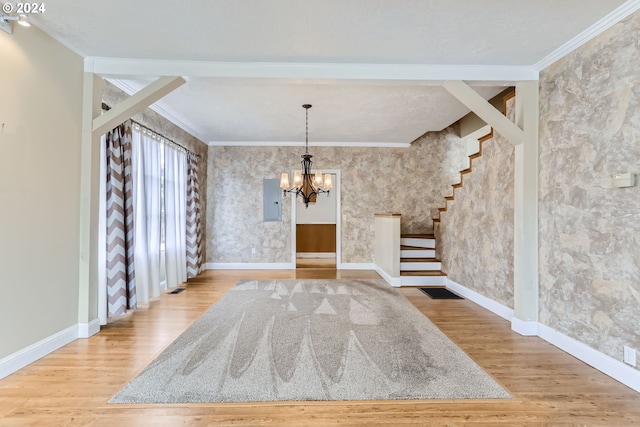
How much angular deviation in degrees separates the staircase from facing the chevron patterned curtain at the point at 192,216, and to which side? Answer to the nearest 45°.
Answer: approximately 90° to its right

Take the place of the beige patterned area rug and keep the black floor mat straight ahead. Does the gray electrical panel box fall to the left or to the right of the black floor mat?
left

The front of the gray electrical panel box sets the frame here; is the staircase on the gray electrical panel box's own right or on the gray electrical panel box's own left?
on the gray electrical panel box's own left

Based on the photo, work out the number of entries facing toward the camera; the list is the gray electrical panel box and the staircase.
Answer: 2

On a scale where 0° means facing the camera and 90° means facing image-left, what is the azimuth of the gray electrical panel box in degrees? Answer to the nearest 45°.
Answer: approximately 0°

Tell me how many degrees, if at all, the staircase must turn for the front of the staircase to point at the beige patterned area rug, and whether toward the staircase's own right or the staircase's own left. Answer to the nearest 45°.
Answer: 0° — it already faces it

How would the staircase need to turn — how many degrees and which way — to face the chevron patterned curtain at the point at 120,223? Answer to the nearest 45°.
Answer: approximately 45° to its right

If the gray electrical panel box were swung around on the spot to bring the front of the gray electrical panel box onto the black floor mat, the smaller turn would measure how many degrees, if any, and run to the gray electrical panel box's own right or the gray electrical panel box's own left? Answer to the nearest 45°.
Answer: approximately 45° to the gray electrical panel box's own left

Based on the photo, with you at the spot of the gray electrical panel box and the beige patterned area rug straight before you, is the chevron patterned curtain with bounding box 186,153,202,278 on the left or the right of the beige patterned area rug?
right
